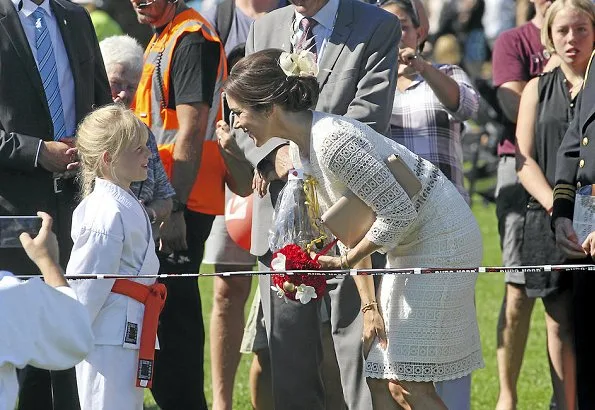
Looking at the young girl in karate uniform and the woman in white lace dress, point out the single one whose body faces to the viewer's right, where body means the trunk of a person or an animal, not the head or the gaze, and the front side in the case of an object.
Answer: the young girl in karate uniform

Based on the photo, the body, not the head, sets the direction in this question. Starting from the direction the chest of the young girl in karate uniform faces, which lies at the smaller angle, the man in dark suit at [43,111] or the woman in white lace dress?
the woman in white lace dress

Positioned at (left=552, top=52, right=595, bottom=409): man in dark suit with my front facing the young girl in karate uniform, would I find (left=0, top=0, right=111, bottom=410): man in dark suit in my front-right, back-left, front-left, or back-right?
front-right

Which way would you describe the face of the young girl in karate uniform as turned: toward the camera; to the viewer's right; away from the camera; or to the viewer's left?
to the viewer's right

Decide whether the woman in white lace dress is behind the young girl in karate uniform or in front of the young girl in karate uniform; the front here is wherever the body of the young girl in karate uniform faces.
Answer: in front

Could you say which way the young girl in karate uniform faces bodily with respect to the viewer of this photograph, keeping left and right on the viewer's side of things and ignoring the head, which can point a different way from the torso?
facing to the right of the viewer

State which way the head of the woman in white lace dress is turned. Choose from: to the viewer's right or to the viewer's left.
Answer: to the viewer's left

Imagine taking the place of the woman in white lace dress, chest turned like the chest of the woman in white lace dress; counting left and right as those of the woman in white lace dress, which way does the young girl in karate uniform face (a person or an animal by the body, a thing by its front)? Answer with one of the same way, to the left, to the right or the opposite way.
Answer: the opposite way

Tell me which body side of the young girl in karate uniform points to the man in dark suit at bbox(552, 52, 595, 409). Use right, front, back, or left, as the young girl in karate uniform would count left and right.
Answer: front

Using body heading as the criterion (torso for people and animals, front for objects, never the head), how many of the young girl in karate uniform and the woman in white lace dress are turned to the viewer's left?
1

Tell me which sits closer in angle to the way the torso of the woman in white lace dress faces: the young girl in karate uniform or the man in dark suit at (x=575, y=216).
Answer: the young girl in karate uniform

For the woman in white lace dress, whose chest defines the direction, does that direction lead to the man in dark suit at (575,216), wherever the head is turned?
no

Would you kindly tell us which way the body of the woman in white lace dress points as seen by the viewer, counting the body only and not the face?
to the viewer's left

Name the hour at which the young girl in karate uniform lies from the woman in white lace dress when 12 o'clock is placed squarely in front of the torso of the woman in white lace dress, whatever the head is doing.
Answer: The young girl in karate uniform is roughly at 12 o'clock from the woman in white lace dress.
